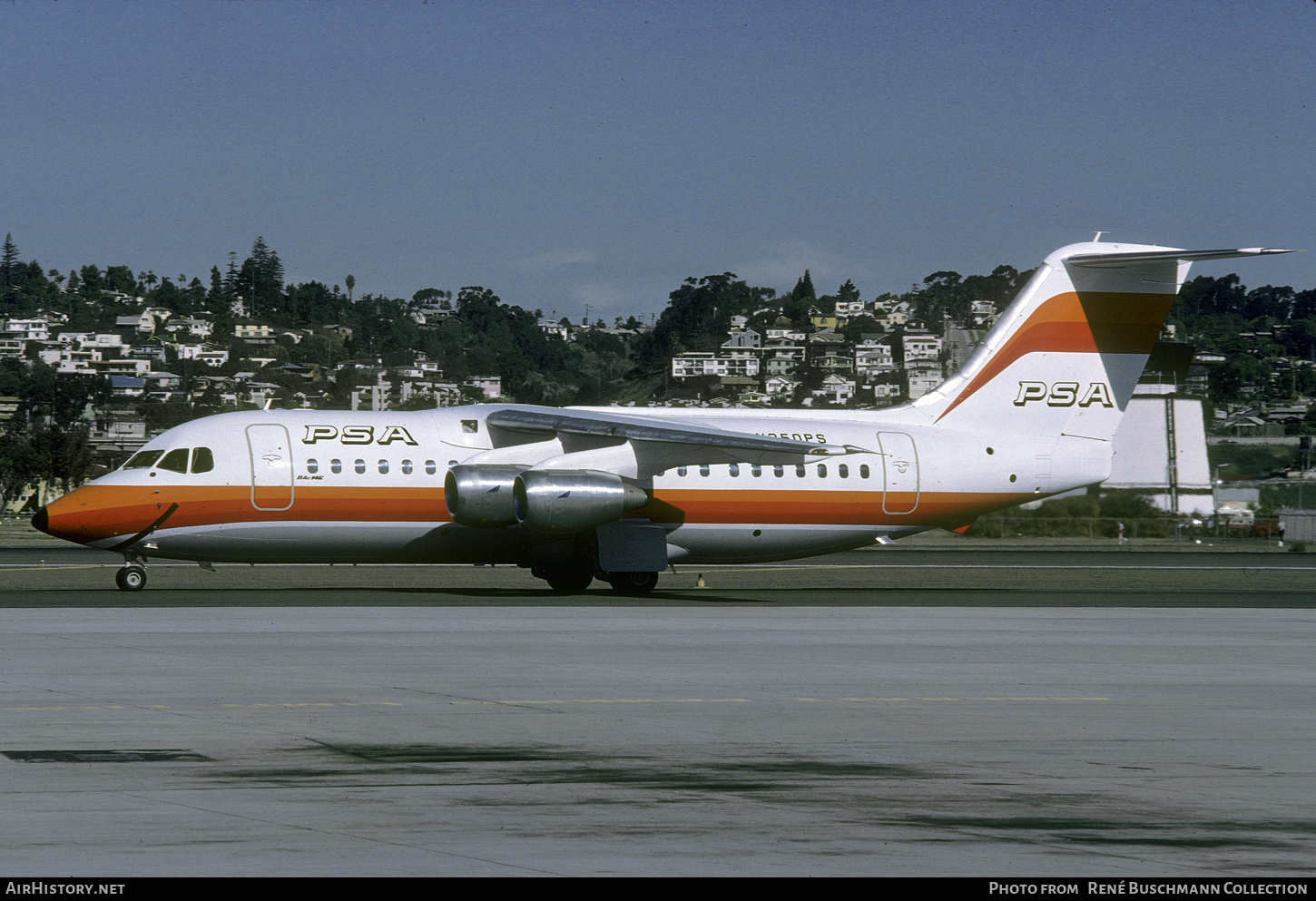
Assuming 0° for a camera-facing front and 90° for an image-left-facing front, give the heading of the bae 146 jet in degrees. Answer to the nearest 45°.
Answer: approximately 90°
